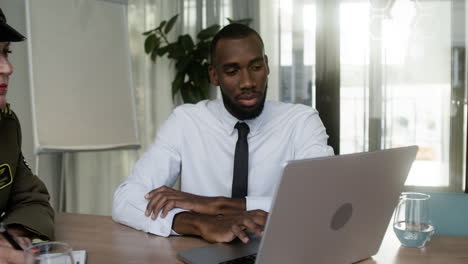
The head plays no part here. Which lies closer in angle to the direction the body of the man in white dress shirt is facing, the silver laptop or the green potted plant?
the silver laptop

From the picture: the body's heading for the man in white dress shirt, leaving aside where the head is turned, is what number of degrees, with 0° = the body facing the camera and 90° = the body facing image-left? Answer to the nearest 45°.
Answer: approximately 0°

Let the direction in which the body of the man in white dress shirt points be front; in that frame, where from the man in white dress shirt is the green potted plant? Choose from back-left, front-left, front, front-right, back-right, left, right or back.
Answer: back

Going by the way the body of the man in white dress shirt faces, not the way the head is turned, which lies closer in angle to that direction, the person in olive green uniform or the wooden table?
the wooden table

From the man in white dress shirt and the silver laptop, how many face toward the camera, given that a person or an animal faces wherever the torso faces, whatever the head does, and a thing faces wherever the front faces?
1

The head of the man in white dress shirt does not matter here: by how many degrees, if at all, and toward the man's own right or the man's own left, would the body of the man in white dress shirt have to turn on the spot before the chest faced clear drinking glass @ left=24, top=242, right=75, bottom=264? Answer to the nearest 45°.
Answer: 0° — they already face it

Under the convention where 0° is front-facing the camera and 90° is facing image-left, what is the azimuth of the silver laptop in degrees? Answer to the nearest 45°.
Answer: approximately 135°

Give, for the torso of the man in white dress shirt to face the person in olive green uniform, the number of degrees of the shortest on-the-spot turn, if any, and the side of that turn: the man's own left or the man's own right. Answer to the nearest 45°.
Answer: approximately 45° to the man's own right

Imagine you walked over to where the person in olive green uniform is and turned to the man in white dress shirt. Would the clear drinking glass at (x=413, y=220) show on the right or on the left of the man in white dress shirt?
right

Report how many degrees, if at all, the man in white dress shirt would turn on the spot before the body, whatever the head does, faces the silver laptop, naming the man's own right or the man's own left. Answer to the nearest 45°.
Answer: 0° — they already face it
